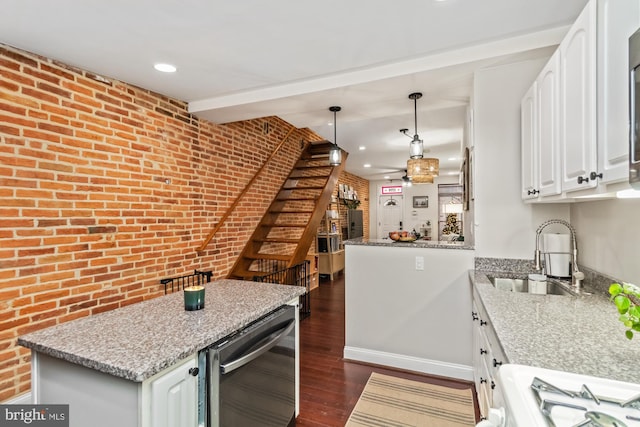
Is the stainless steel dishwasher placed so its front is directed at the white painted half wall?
no

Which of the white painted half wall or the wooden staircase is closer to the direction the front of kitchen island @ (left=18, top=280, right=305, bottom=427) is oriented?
the white painted half wall

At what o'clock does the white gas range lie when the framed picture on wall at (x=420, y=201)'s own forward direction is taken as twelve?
The white gas range is roughly at 12 o'clock from the framed picture on wall.

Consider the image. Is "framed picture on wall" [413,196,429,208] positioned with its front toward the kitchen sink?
yes

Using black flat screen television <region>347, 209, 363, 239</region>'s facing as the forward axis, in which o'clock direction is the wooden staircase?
The wooden staircase is roughly at 2 o'clock from the black flat screen television.

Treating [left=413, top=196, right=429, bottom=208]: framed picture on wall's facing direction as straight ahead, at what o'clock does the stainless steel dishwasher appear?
The stainless steel dishwasher is roughly at 12 o'clock from the framed picture on wall.

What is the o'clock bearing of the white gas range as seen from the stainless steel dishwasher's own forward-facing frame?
The white gas range is roughly at 12 o'clock from the stainless steel dishwasher.

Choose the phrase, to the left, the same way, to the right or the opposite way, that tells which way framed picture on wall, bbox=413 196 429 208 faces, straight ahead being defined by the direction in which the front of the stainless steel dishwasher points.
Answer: to the right

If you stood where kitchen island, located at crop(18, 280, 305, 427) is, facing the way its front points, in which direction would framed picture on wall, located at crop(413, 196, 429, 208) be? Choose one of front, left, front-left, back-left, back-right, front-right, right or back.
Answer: left

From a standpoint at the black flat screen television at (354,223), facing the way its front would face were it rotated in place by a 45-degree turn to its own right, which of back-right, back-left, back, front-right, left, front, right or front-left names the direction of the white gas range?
front

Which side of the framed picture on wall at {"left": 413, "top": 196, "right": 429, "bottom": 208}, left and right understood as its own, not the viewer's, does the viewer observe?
front

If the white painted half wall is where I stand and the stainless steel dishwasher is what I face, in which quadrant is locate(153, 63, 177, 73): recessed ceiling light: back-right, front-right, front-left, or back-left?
front-right

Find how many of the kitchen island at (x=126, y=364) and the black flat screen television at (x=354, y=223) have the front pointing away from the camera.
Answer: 0

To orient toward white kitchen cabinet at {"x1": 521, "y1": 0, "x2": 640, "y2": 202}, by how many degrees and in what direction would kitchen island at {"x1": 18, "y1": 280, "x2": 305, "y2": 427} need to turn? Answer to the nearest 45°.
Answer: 0° — it already faces it

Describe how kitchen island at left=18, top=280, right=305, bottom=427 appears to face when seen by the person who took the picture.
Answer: facing the viewer and to the right of the viewer

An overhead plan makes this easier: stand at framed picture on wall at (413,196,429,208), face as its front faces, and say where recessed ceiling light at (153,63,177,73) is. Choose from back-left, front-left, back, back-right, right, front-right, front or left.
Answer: front

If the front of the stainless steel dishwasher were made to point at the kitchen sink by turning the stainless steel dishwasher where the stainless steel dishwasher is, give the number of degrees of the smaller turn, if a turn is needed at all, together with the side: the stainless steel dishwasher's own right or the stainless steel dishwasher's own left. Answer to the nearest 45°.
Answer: approximately 45° to the stainless steel dishwasher's own left

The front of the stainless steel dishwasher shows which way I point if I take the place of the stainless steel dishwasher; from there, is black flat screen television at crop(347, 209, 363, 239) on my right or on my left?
on my left
